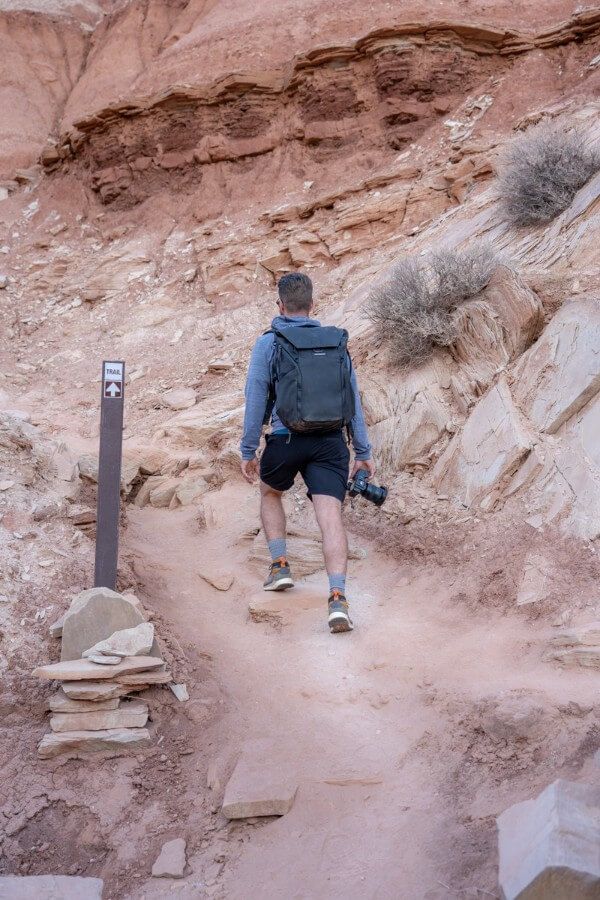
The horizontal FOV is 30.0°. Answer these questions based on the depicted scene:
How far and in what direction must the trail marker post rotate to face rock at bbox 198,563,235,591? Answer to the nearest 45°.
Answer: approximately 135° to its left

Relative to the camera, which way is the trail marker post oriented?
toward the camera

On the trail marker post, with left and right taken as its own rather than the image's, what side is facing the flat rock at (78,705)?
front

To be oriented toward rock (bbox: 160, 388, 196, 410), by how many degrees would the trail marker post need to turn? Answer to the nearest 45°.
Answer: approximately 180°

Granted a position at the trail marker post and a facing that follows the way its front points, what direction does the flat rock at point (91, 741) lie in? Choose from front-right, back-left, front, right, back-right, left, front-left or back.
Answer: front

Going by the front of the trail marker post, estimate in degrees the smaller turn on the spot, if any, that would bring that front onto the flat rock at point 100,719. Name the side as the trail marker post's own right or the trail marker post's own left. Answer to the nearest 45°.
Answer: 0° — it already faces it

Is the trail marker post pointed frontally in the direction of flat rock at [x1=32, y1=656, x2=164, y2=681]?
yes

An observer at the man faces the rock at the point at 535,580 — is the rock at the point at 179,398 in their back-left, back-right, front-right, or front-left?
back-left

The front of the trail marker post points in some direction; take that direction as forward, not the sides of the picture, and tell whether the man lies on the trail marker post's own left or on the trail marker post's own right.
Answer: on the trail marker post's own left

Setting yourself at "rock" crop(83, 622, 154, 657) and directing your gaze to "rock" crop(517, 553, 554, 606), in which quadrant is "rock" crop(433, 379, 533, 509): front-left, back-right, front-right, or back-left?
front-left
